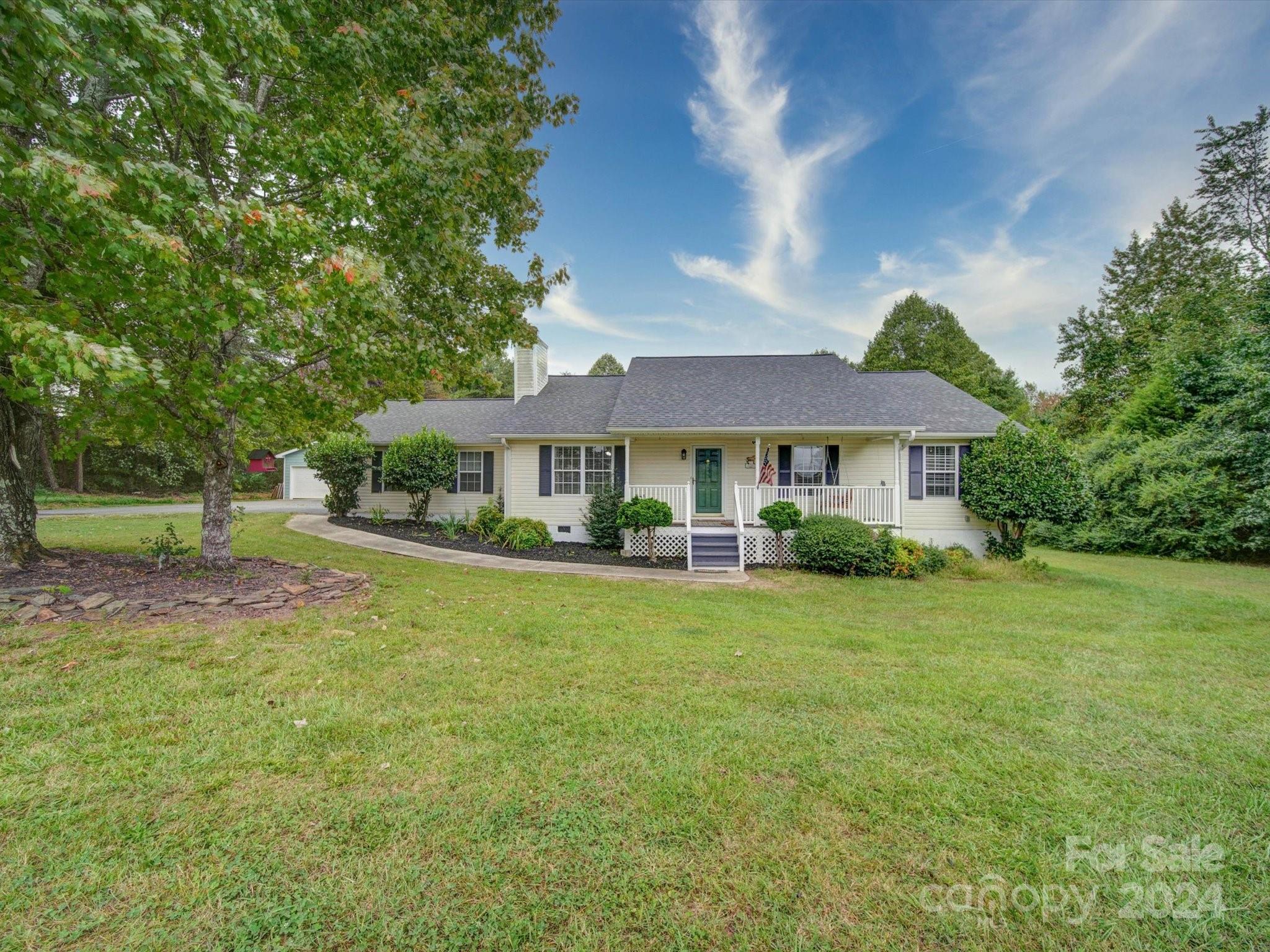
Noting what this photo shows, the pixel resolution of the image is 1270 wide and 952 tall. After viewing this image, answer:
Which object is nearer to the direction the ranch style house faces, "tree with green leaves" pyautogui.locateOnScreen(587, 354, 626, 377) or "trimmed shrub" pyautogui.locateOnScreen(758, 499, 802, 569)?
the trimmed shrub

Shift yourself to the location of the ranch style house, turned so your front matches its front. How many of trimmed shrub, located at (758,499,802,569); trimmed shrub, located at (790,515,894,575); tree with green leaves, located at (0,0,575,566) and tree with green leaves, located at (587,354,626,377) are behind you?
1

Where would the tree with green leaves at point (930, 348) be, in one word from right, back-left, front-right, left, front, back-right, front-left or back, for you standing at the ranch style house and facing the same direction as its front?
back-left

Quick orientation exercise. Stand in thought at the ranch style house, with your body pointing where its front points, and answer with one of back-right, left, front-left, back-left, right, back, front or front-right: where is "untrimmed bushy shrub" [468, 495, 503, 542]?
right

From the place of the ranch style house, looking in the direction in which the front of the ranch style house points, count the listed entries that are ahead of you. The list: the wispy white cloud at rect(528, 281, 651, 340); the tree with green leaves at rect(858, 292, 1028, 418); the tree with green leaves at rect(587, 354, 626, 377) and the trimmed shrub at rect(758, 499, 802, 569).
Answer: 1

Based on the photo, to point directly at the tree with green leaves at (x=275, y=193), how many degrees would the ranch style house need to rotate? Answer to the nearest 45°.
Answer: approximately 45° to its right

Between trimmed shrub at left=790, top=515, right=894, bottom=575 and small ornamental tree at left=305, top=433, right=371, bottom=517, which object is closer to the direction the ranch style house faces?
the trimmed shrub

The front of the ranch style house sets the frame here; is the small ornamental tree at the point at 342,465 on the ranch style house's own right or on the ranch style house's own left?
on the ranch style house's own right

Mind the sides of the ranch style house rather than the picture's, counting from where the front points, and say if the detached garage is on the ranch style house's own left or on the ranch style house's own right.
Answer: on the ranch style house's own right

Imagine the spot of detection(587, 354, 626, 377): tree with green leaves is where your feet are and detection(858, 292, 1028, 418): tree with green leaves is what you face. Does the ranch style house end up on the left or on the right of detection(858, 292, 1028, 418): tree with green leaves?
right

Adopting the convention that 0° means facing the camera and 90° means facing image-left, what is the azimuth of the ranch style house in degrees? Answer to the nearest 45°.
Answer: approximately 0°

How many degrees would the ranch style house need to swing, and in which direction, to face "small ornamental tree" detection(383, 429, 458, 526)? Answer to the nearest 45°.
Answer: approximately 90° to its right

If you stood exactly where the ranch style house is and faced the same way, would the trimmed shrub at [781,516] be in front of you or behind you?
in front

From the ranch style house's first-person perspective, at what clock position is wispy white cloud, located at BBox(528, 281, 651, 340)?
The wispy white cloud is roughly at 5 o'clock from the ranch style house.

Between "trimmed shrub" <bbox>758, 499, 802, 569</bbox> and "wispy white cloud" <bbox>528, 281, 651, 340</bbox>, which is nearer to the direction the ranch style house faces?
the trimmed shrub

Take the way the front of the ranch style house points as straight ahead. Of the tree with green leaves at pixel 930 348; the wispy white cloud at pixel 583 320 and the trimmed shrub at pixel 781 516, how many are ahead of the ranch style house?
1
